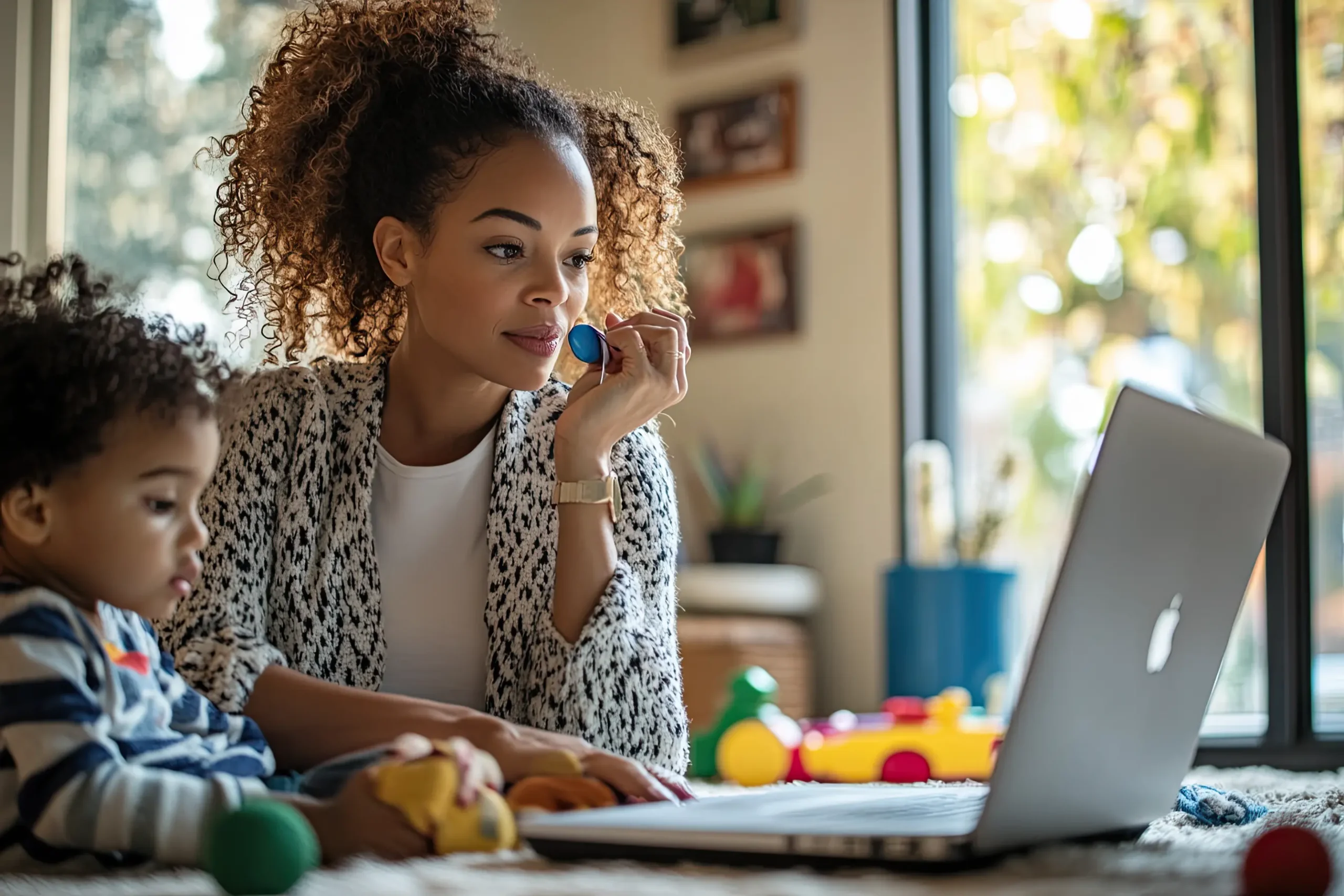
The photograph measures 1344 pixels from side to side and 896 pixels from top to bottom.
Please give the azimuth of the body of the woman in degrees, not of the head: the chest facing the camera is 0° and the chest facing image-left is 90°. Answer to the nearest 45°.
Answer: approximately 315°

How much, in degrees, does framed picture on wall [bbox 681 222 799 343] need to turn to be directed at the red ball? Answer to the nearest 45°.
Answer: approximately 45° to its left

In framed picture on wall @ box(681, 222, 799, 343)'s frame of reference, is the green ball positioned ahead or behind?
ahead

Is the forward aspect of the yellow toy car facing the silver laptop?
no

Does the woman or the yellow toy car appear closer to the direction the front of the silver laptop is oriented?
the woman

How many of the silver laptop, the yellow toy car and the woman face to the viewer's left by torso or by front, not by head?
2

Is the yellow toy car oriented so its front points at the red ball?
no

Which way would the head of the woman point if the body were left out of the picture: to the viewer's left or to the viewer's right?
to the viewer's right

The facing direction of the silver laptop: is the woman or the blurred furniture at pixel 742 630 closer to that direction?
the woman

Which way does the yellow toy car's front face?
to the viewer's left

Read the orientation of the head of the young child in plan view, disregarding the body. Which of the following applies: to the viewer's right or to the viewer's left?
to the viewer's right

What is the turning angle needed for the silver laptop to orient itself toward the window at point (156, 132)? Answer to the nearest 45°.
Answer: approximately 45° to its right

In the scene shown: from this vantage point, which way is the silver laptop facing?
to the viewer's left

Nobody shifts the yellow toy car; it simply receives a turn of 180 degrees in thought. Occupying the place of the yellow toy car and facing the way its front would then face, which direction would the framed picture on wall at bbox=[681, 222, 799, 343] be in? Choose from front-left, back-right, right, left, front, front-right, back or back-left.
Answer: left
